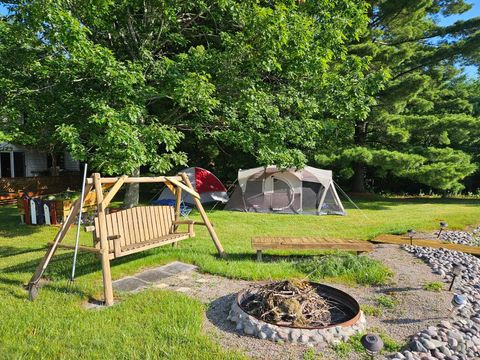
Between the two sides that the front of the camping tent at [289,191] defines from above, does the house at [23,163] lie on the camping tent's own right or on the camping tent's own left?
on the camping tent's own right

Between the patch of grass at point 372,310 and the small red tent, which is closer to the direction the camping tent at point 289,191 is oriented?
the patch of grass

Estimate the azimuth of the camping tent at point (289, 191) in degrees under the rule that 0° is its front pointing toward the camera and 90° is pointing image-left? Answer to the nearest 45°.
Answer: approximately 0°

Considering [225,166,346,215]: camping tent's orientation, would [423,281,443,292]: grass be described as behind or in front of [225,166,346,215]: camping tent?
in front

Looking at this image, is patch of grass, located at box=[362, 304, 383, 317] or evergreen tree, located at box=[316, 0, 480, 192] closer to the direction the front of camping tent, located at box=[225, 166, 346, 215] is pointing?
the patch of grass
